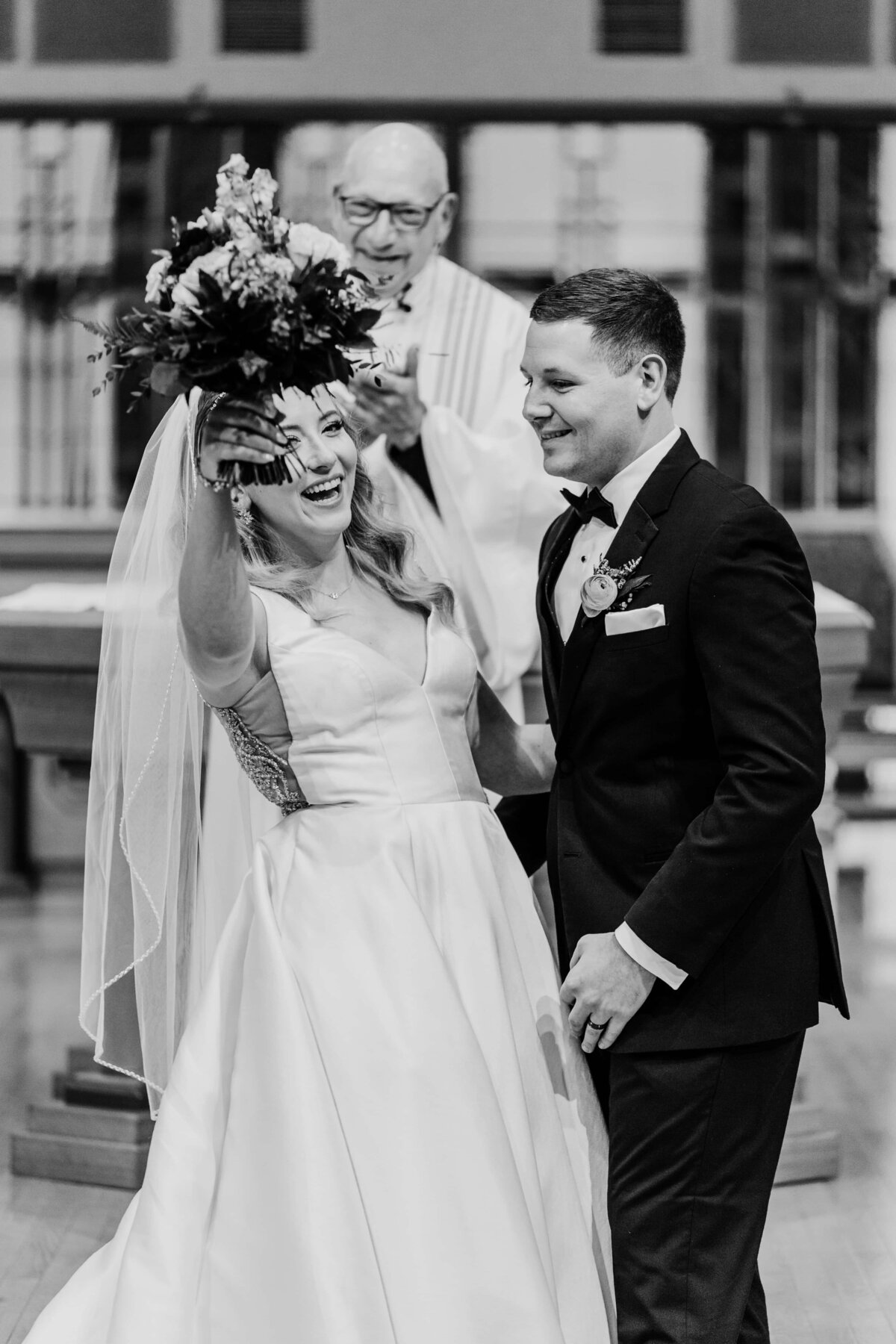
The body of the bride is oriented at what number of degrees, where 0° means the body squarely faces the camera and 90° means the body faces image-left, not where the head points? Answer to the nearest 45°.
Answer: approximately 315°

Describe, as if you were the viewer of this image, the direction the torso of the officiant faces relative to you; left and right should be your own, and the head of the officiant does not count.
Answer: facing the viewer and to the left of the viewer

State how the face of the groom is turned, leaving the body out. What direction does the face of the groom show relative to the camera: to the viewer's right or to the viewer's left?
to the viewer's left

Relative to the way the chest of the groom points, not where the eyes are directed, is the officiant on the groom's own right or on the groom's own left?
on the groom's own right

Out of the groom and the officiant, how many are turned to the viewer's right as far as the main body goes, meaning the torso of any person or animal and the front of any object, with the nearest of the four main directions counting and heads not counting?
0

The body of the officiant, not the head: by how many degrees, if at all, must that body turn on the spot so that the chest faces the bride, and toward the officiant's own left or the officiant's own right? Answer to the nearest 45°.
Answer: approximately 45° to the officiant's own left

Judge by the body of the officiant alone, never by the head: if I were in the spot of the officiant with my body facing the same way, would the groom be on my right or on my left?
on my left

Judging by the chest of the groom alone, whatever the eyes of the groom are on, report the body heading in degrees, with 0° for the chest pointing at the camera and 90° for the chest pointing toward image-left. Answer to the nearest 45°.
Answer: approximately 45°
